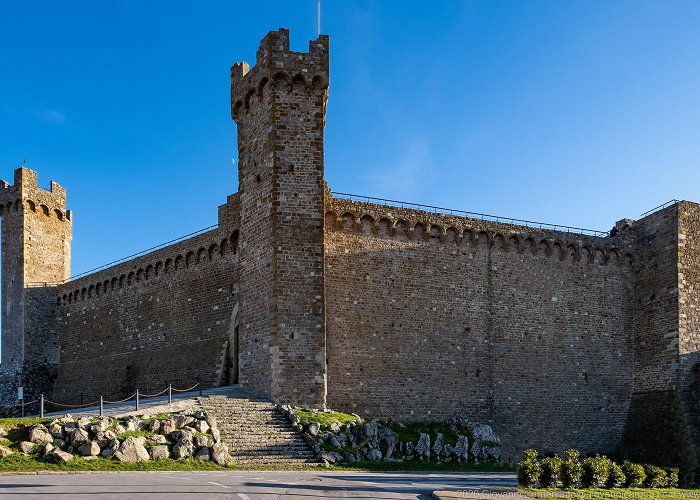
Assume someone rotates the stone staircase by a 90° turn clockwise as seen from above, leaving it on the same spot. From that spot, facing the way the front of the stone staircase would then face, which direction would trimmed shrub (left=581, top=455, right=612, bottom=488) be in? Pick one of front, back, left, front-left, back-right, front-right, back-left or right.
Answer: back-left

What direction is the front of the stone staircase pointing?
toward the camera

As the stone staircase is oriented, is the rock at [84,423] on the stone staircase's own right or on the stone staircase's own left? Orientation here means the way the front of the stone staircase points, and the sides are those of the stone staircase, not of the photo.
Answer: on the stone staircase's own right

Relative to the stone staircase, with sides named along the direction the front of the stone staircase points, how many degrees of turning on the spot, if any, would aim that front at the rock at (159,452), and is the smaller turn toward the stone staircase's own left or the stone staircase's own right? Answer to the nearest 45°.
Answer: approximately 45° to the stone staircase's own right

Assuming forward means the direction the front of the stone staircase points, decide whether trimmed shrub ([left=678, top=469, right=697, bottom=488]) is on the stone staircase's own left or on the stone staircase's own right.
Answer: on the stone staircase's own left

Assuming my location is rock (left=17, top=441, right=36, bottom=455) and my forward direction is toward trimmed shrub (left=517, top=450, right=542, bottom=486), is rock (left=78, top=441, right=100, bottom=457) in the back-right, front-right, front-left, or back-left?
front-left

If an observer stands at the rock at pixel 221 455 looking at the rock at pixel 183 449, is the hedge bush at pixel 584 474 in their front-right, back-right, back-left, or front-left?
back-left

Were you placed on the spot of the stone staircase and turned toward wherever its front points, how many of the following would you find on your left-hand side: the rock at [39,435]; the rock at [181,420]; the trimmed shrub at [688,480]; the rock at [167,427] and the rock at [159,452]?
1

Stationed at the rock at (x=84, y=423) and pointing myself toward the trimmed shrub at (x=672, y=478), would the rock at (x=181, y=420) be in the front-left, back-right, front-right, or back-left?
front-left

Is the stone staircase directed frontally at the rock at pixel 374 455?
no

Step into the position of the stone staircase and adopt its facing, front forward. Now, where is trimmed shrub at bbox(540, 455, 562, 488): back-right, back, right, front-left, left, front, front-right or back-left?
front-left

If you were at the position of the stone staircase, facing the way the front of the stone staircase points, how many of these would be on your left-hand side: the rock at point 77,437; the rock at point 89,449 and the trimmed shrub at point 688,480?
1

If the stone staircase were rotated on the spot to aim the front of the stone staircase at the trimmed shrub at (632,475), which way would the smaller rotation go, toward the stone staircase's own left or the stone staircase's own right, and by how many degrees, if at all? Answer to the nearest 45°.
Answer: approximately 45° to the stone staircase's own left

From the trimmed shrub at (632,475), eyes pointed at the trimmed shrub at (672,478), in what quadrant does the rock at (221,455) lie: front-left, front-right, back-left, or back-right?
back-left

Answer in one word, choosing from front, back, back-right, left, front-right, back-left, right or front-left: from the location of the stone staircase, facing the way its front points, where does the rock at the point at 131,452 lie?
front-right

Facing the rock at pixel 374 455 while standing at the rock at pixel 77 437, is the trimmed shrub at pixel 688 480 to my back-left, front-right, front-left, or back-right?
front-right
